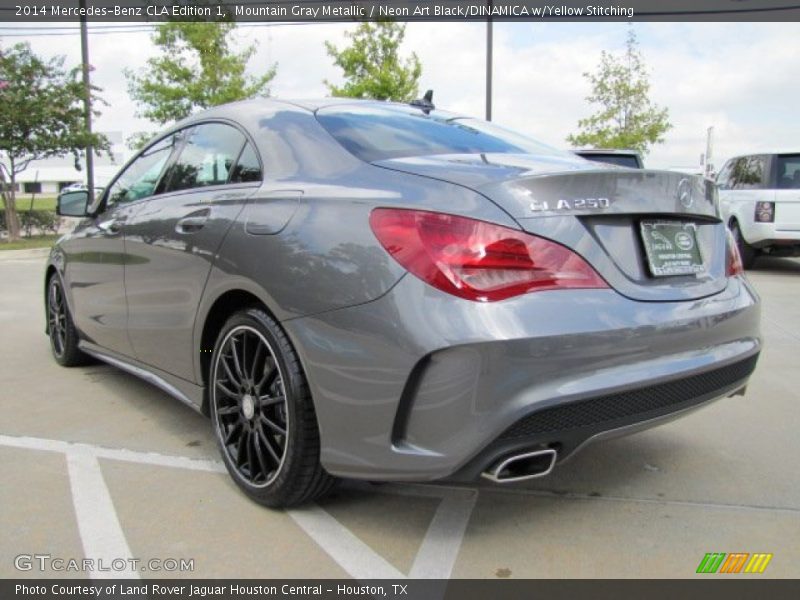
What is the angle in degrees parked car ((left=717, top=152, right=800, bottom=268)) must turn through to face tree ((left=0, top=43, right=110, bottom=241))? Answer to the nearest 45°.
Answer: approximately 45° to its left

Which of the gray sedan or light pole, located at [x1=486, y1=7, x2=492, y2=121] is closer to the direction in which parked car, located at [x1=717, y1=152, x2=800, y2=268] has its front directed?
the light pole

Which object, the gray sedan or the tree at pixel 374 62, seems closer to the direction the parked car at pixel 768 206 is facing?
the tree

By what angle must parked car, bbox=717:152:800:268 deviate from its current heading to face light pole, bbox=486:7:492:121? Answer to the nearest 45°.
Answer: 0° — it already faces it

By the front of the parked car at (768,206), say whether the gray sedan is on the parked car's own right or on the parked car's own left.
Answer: on the parked car's own left

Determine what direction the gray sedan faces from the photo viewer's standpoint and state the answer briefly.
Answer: facing away from the viewer and to the left of the viewer

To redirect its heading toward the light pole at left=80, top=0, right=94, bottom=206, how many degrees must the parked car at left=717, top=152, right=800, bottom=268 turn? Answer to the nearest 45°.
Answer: approximately 45° to its left

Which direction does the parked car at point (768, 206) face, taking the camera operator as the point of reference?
facing away from the viewer and to the left of the viewer
